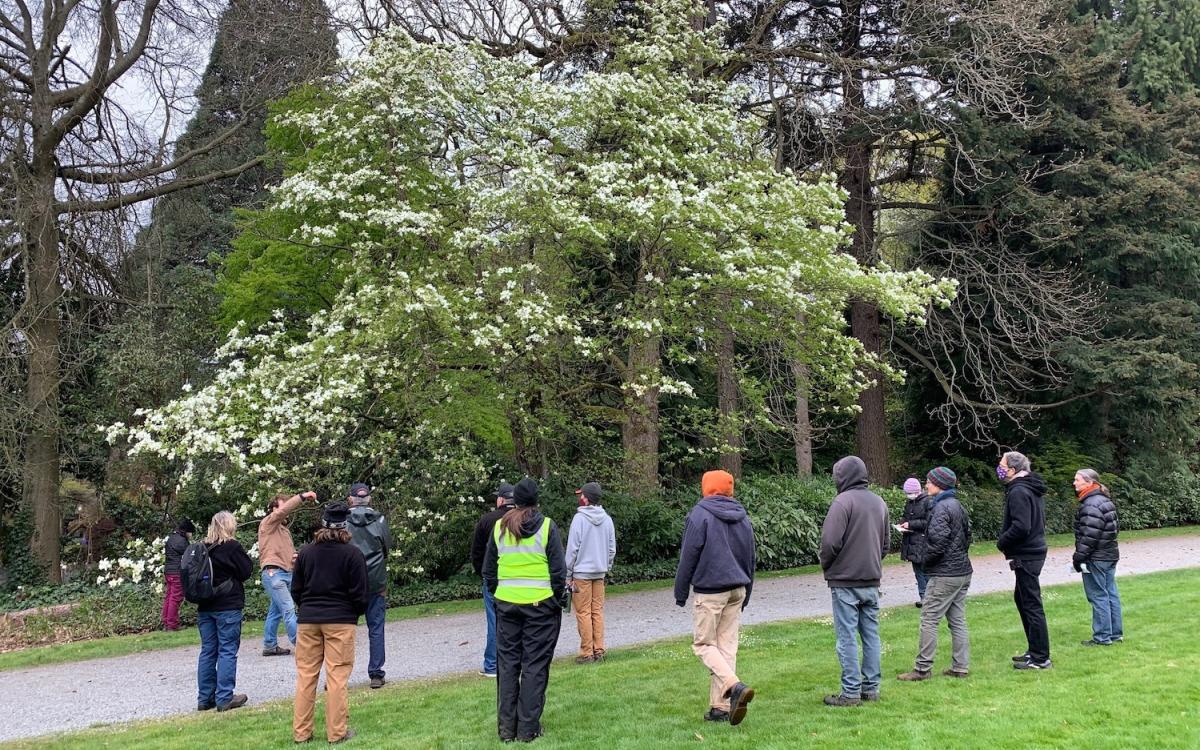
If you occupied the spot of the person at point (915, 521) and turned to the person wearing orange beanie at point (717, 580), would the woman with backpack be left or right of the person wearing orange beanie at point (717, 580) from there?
right

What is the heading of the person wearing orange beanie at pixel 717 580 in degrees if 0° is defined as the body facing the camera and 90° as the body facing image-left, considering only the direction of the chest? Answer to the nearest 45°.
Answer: approximately 135°

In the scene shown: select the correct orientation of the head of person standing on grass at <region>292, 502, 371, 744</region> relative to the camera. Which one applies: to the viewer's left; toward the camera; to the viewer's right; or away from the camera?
away from the camera

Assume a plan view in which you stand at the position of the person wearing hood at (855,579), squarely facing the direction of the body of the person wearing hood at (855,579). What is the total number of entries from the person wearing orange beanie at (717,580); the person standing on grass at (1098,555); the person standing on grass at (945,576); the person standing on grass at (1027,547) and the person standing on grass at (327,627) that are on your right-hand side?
3

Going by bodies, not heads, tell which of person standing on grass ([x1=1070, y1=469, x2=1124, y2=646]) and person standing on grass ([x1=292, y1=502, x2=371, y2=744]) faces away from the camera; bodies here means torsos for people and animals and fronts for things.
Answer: person standing on grass ([x1=292, y1=502, x2=371, y2=744])

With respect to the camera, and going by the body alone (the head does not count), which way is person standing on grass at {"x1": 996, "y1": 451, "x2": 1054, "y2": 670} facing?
to the viewer's left

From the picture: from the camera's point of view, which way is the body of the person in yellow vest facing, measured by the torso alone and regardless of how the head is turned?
away from the camera

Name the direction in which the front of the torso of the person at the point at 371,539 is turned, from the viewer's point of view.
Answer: away from the camera

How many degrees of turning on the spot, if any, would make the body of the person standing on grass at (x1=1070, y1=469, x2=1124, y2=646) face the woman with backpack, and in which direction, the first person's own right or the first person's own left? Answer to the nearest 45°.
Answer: approximately 45° to the first person's own left

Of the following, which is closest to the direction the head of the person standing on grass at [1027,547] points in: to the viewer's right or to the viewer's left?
to the viewer's left

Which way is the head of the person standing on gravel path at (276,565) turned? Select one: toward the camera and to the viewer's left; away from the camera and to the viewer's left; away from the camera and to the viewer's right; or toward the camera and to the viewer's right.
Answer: away from the camera and to the viewer's right

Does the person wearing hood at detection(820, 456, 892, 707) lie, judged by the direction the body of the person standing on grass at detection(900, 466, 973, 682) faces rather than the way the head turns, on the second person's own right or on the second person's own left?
on the second person's own left

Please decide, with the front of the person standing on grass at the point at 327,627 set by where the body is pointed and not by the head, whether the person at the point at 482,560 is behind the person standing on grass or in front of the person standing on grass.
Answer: in front
